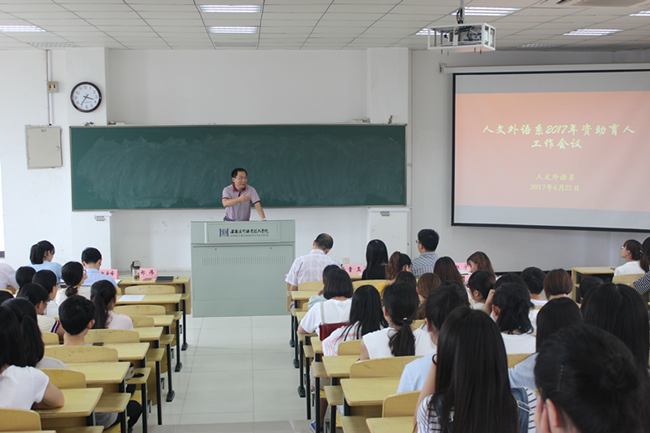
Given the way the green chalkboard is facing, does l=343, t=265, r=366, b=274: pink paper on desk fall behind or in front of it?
in front

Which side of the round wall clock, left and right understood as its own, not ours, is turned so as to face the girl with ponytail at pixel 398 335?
front

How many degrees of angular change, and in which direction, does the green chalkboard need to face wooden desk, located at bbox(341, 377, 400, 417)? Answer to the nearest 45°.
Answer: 0° — it already faces it

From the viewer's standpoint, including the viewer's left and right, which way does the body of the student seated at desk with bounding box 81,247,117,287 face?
facing away from the viewer

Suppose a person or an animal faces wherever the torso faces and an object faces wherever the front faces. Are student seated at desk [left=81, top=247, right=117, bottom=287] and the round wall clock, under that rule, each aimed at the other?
yes

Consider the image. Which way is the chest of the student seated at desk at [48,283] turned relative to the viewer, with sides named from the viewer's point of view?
facing away from the viewer and to the right of the viewer

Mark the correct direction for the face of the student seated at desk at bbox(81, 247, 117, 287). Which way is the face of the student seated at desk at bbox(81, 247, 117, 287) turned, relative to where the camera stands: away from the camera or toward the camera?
away from the camera

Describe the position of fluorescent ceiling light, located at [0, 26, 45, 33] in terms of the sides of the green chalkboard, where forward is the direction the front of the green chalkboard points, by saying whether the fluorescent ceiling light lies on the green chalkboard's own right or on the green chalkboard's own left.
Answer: on the green chalkboard's own right

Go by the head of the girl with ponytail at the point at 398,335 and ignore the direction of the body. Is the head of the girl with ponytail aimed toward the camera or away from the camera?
away from the camera

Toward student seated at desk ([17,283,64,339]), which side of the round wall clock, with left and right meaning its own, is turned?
front
